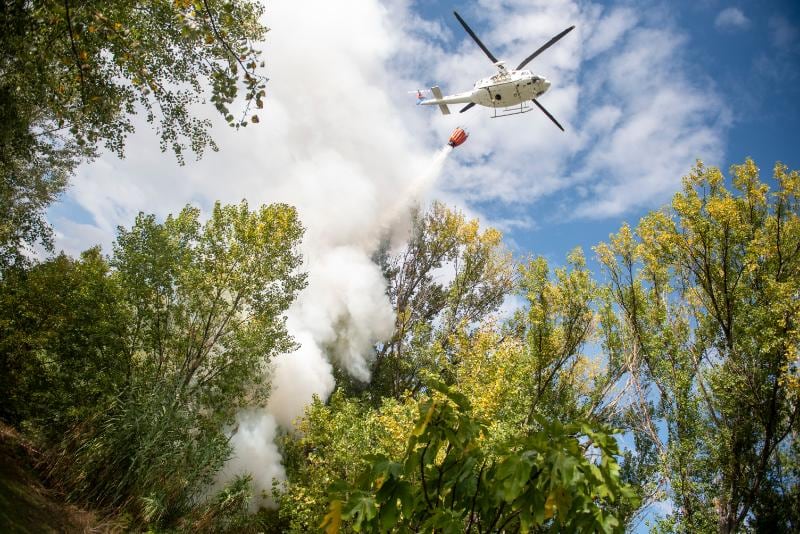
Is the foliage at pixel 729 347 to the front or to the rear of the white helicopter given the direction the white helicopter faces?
to the front

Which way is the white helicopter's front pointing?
to the viewer's right
